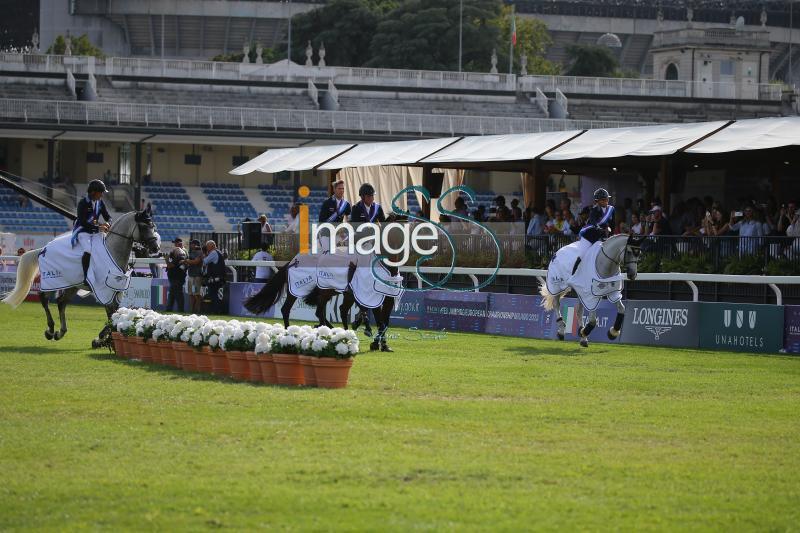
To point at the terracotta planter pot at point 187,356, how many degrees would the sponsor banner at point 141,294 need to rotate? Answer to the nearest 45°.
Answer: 0° — it already faces it

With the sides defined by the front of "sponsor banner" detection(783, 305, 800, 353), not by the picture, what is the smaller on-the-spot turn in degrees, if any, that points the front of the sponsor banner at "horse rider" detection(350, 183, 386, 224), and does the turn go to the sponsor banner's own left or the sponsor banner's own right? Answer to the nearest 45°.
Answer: approximately 45° to the sponsor banner's own right

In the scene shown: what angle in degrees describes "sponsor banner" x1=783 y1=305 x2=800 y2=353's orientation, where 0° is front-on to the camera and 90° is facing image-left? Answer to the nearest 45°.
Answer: approximately 0°

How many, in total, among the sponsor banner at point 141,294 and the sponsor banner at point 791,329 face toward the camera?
2

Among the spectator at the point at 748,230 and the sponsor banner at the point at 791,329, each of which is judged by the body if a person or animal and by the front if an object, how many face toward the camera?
2

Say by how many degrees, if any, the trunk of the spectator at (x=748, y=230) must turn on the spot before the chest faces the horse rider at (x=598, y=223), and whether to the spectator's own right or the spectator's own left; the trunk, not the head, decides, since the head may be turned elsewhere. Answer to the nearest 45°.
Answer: approximately 45° to the spectator's own right

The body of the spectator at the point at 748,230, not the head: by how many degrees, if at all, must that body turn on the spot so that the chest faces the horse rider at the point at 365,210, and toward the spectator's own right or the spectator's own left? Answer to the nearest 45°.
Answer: approximately 45° to the spectator's own right

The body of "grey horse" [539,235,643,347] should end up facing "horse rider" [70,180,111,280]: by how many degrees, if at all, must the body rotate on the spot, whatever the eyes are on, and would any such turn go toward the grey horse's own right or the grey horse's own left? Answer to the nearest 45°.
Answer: approximately 135° to the grey horse's own right

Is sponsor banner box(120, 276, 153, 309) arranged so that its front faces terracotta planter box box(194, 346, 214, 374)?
yes

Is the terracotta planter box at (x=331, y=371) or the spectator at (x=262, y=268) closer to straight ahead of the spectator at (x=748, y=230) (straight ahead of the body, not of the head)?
the terracotta planter box

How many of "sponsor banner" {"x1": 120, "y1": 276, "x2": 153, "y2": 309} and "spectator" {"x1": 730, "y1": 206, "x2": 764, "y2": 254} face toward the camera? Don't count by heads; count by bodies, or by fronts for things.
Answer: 2
